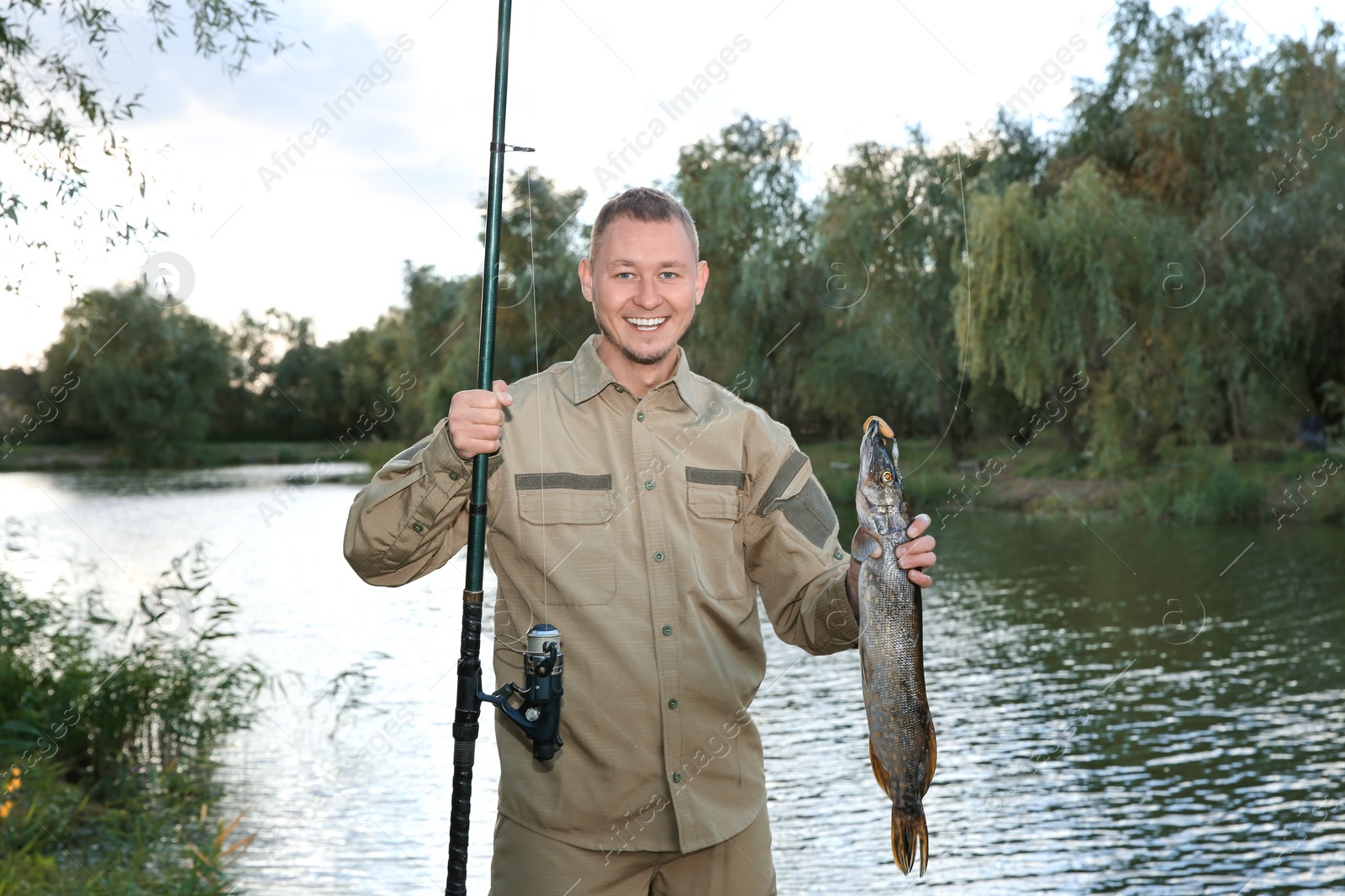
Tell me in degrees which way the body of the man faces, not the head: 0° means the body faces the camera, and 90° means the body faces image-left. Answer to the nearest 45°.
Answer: approximately 0°

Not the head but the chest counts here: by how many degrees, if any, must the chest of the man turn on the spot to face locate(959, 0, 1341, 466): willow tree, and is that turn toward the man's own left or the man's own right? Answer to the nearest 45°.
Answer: approximately 135° to the man's own left

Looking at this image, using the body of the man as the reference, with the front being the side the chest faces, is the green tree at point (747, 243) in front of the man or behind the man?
behind

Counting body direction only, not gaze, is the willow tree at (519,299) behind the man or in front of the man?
behind

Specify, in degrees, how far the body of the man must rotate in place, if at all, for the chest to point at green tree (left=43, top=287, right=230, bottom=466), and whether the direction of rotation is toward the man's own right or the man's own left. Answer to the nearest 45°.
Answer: approximately 180°

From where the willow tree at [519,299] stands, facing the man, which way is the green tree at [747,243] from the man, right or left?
left
